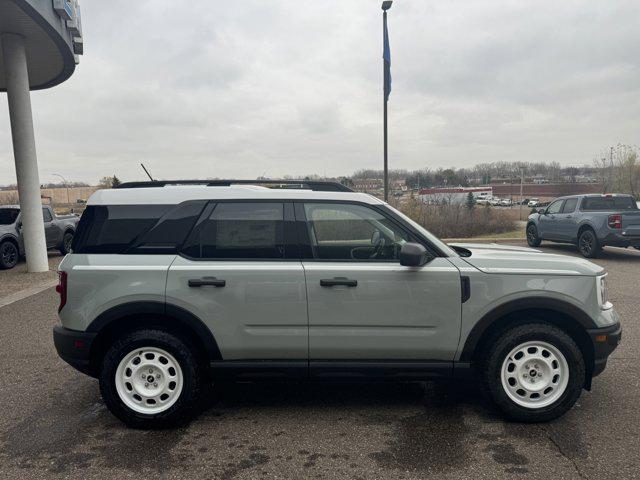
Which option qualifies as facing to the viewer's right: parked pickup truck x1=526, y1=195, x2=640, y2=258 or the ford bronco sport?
the ford bronco sport

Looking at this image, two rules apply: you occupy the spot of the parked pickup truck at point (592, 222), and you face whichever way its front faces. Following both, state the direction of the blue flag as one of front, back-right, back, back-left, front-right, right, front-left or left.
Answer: front-left

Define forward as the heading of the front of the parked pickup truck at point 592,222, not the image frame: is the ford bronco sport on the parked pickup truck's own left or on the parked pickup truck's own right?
on the parked pickup truck's own left

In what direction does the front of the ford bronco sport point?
to the viewer's right

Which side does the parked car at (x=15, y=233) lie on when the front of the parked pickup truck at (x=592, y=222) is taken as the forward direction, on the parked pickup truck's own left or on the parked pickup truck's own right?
on the parked pickup truck's own left

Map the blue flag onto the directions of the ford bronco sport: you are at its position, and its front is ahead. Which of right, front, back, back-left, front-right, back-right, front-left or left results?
left

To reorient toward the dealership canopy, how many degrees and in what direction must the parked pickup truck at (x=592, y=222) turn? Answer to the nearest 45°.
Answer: approximately 90° to its left

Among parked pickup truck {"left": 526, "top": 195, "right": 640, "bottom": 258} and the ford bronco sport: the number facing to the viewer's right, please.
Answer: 1

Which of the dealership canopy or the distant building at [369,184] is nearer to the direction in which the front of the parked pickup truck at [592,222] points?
the distant building

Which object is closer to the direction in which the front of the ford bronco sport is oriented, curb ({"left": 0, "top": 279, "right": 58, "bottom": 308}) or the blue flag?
the blue flag

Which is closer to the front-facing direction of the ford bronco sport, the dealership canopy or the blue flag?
the blue flag

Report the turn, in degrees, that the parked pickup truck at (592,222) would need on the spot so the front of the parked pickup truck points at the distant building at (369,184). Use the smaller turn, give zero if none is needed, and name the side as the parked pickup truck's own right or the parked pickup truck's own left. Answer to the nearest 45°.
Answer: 0° — it already faces it

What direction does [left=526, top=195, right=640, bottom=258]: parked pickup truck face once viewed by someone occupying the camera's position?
facing away from the viewer and to the left of the viewer
